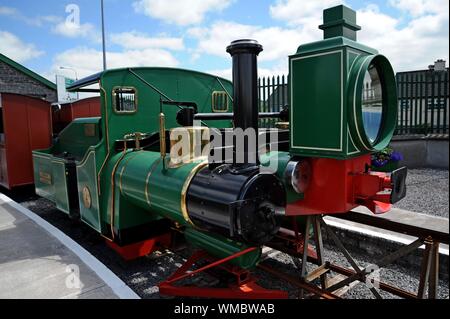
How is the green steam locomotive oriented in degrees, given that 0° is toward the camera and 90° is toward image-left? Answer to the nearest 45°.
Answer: approximately 315°

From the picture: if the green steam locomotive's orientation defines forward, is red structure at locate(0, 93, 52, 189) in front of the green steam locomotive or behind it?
behind

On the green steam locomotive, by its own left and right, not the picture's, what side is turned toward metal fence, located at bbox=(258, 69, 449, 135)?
left

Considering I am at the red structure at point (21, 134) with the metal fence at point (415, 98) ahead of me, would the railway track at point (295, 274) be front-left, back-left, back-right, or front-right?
front-right

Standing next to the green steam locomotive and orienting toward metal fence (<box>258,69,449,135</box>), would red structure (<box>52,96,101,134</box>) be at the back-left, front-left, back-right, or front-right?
front-left

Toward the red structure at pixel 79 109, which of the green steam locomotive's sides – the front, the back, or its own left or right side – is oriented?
back
